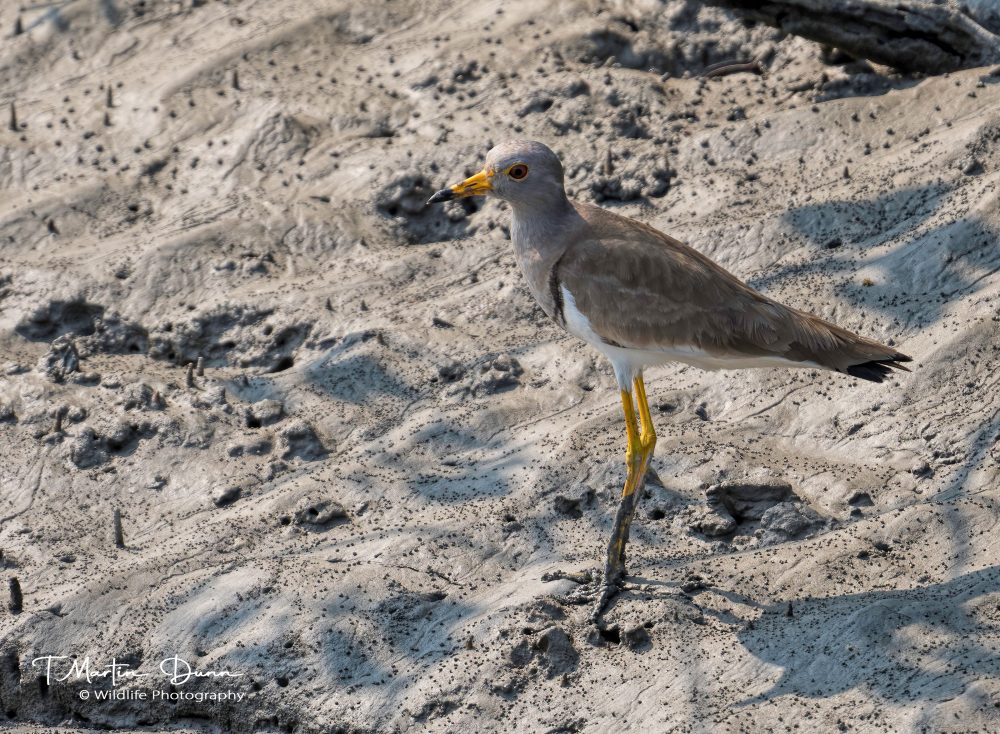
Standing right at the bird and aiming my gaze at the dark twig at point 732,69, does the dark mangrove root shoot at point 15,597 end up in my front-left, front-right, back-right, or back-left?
back-left

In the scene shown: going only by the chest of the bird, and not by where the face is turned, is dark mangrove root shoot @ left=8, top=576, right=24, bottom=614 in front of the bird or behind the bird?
in front

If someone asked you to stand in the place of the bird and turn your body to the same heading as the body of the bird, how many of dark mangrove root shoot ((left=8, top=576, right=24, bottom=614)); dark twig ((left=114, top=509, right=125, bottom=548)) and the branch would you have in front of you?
2

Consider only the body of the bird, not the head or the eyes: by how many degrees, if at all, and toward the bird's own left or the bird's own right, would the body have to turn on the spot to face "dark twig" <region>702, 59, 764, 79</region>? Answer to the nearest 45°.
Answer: approximately 90° to the bird's own right

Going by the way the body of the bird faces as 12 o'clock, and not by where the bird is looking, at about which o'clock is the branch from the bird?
The branch is roughly at 4 o'clock from the bird.

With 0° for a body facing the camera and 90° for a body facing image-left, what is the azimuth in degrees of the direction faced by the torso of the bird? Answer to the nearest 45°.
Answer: approximately 90°

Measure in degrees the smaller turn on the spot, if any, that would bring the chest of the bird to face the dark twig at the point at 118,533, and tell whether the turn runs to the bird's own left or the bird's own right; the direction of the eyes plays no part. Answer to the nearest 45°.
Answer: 0° — it already faces it
